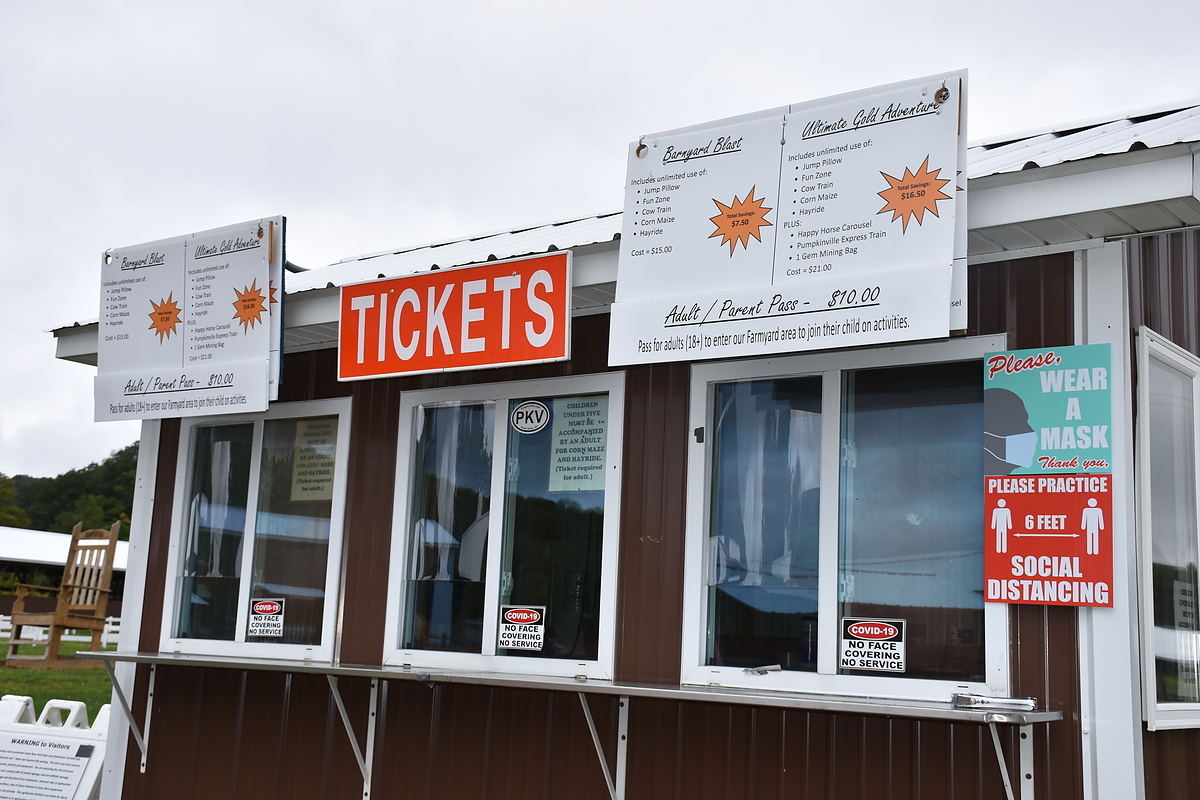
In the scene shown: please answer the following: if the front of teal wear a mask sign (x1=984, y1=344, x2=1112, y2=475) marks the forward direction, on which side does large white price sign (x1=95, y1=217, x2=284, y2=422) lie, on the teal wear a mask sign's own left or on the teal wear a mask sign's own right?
on the teal wear a mask sign's own right

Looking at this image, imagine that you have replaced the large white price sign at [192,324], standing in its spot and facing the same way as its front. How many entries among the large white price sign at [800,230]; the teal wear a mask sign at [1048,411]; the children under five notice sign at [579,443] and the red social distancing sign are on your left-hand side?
4

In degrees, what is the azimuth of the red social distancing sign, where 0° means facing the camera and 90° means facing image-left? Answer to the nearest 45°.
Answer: approximately 0°

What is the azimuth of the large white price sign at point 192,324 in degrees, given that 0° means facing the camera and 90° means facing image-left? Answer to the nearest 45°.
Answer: approximately 45°

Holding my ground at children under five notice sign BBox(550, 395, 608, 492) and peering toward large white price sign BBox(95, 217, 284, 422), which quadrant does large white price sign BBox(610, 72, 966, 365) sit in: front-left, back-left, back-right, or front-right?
back-left

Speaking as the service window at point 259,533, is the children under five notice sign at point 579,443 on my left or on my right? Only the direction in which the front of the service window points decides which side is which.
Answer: on my left

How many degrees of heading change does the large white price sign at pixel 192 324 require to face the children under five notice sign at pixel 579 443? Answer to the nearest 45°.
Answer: approximately 90° to its left

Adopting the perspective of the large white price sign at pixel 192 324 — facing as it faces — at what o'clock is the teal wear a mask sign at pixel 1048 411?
The teal wear a mask sign is roughly at 9 o'clock from the large white price sign.

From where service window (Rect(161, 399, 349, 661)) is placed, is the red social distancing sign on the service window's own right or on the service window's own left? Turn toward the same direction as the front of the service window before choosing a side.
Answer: on the service window's own left

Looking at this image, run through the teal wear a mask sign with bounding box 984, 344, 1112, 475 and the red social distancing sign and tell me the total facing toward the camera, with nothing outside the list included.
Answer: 2

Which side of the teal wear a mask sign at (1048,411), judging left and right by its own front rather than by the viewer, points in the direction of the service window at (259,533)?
right
